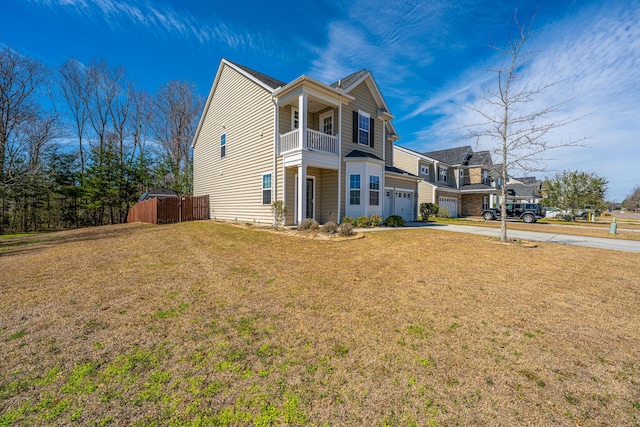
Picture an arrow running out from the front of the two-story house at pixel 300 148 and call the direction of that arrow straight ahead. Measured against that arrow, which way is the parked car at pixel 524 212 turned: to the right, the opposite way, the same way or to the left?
the opposite way

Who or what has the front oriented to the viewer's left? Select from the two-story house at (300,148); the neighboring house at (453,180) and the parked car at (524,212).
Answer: the parked car

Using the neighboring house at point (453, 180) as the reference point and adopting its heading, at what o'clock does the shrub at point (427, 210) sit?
The shrub is roughly at 2 o'clock from the neighboring house.

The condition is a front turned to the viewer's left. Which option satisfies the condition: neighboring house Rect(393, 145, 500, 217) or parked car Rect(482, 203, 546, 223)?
the parked car

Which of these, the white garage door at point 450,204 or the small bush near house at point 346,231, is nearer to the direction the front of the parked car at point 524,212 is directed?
the white garage door

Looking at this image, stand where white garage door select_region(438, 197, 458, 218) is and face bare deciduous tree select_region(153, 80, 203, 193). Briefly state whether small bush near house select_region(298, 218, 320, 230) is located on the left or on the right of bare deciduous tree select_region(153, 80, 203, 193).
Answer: left

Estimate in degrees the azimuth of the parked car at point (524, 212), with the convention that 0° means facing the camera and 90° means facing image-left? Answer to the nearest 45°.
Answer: approximately 90°
